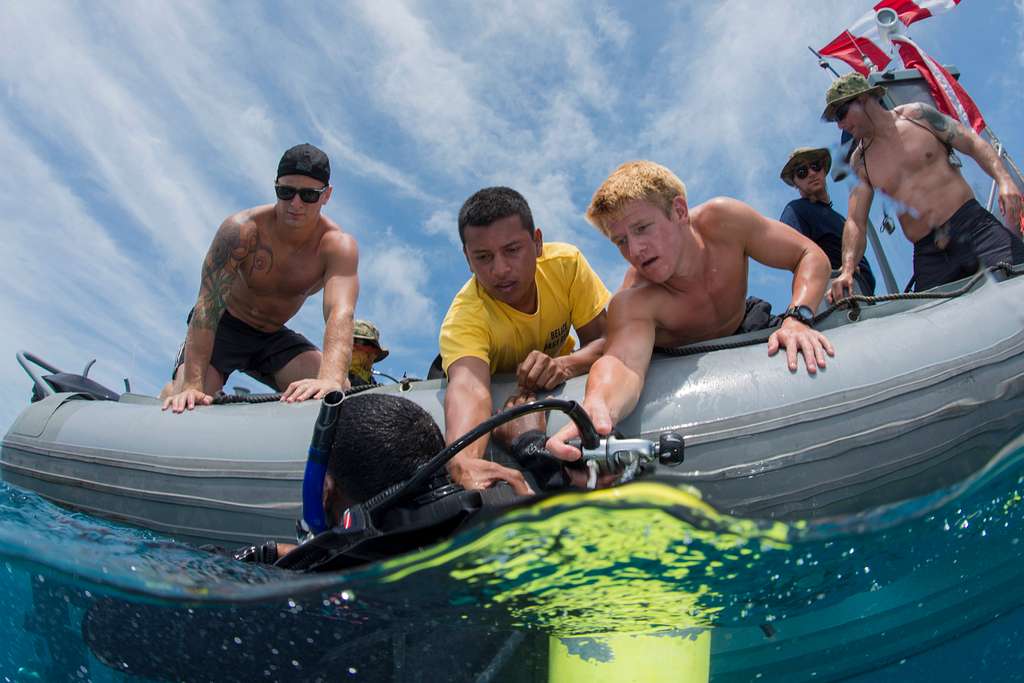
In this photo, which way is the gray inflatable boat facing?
to the viewer's left

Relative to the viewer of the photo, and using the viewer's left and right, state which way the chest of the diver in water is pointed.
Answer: facing away from the viewer and to the left of the viewer

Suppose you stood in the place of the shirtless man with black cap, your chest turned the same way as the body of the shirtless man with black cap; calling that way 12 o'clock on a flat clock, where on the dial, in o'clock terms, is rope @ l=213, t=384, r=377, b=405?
The rope is roughly at 12 o'clock from the shirtless man with black cap.

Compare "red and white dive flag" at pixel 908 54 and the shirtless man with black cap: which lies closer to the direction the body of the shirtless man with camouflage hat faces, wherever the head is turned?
the shirtless man with black cap

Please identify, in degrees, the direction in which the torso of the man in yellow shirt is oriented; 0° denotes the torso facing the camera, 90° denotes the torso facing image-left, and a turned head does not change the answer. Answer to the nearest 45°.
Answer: approximately 0°

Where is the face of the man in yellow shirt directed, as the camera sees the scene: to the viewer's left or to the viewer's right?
to the viewer's left

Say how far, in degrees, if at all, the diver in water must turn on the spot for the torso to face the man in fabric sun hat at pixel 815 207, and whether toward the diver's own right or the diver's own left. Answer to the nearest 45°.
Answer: approximately 90° to the diver's own right

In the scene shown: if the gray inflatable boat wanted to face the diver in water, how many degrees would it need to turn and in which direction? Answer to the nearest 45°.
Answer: approximately 45° to its left

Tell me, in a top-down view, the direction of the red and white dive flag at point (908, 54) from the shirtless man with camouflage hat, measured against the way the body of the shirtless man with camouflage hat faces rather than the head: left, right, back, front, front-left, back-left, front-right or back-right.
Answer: back-right

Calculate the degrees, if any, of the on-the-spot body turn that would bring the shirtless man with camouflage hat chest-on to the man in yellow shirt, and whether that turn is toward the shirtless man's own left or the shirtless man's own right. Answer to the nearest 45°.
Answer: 0° — they already face them
